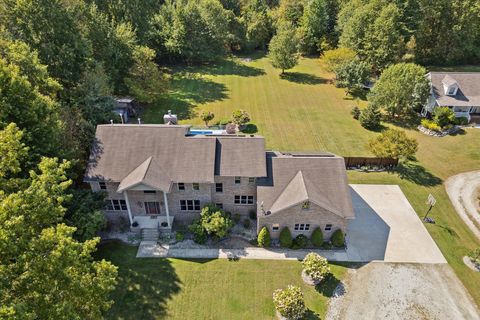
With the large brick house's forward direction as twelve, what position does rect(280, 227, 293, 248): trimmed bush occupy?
The trimmed bush is roughly at 10 o'clock from the large brick house.

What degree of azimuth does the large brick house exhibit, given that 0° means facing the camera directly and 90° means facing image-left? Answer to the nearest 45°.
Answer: approximately 0°

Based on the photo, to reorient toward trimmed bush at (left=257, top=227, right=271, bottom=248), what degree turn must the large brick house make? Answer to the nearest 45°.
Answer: approximately 45° to its left
